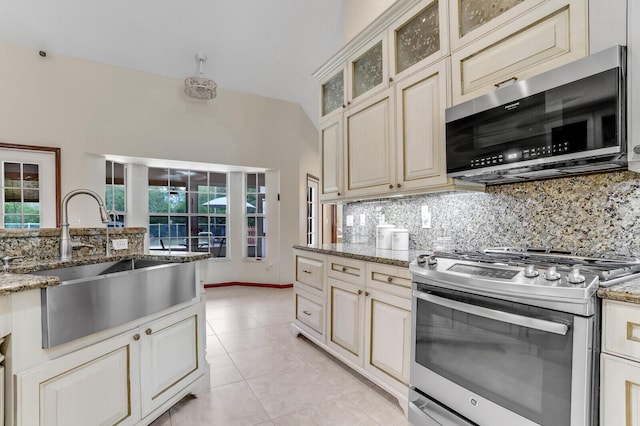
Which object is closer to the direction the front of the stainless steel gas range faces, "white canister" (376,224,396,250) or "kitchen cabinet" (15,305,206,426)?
the kitchen cabinet

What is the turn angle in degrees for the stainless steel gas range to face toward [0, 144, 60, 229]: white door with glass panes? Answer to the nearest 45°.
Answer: approximately 45° to its right

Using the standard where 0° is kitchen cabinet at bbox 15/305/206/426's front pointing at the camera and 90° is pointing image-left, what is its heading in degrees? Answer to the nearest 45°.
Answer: approximately 315°

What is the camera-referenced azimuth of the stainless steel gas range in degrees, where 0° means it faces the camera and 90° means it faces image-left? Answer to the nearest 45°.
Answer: approximately 45°

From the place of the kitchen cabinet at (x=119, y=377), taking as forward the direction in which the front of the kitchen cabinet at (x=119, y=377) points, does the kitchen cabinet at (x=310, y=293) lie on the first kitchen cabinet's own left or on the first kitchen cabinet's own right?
on the first kitchen cabinet's own left

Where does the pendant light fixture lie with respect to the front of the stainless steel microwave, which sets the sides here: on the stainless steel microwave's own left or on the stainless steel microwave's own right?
on the stainless steel microwave's own right

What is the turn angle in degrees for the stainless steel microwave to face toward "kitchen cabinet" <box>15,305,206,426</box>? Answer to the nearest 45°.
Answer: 0° — it already faces it

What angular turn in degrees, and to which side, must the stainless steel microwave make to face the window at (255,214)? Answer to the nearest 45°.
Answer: approximately 90° to its right
